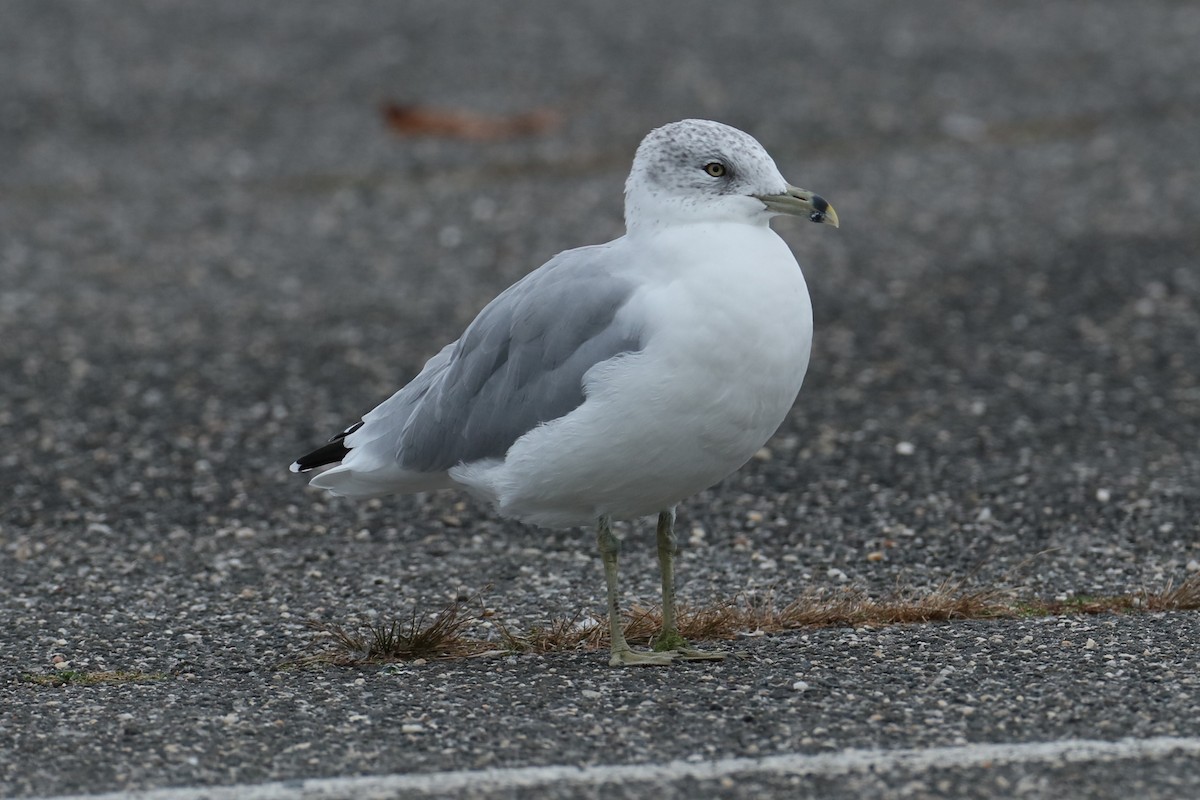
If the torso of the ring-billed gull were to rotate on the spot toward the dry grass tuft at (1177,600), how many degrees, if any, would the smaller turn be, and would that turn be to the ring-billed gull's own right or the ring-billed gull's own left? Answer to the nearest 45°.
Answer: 0° — it already faces it

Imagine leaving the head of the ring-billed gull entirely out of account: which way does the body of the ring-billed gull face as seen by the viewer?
to the viewer's right

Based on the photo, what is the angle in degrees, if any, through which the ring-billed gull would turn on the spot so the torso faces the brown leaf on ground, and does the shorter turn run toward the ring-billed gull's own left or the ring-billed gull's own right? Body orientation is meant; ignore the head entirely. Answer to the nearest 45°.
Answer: approximately 90° to the ring-billed gull's own left

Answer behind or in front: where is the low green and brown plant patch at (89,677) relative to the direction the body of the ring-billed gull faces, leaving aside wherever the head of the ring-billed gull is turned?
behind
